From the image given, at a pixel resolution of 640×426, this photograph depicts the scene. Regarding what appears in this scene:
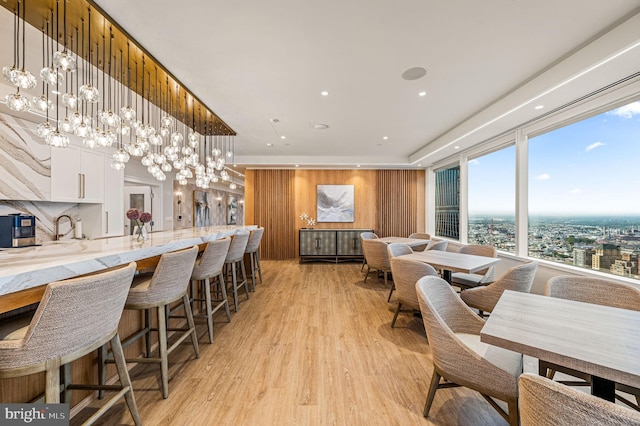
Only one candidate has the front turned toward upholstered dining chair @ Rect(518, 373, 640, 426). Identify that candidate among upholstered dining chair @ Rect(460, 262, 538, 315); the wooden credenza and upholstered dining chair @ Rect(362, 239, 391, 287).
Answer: the wooden credenza

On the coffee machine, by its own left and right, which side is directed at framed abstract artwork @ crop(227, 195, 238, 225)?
left

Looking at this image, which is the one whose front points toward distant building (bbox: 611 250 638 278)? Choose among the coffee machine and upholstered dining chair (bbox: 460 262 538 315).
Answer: the coffee machine

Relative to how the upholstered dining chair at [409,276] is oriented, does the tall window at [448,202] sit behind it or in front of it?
in front

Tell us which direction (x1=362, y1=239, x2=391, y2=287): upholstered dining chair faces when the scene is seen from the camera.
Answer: facing away from the viewer and to the right of the viewer

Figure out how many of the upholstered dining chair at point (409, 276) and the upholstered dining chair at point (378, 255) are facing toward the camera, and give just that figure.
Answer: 0

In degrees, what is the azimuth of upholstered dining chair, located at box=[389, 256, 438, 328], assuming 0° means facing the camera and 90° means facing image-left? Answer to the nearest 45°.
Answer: approximately 225°

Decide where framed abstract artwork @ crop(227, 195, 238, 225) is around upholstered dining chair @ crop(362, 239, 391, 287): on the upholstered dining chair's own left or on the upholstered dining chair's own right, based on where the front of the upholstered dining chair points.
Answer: on the upholstered dining chair's own left

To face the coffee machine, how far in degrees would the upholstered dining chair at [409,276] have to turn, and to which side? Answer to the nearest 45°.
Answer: approximately 135° to its left

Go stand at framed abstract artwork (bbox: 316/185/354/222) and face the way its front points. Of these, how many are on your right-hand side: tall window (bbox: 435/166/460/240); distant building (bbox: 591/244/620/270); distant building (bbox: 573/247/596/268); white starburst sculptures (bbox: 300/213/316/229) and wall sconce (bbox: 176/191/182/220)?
2

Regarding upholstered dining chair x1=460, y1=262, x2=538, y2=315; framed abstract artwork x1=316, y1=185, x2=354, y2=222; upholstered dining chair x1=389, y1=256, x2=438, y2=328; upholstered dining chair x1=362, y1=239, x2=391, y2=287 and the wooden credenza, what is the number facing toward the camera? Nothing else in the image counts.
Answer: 2

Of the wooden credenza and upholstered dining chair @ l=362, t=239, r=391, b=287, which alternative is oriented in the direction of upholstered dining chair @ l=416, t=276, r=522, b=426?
the wooden credenza

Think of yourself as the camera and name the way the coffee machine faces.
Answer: facing the viewer and to the right of the viewer

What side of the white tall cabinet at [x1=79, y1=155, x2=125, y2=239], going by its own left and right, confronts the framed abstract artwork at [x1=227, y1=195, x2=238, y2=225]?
left

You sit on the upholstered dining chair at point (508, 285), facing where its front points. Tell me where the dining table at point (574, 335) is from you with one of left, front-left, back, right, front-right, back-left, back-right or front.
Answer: back-left

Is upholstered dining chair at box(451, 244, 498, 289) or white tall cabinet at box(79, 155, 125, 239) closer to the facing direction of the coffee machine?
the upholstered dining chair
